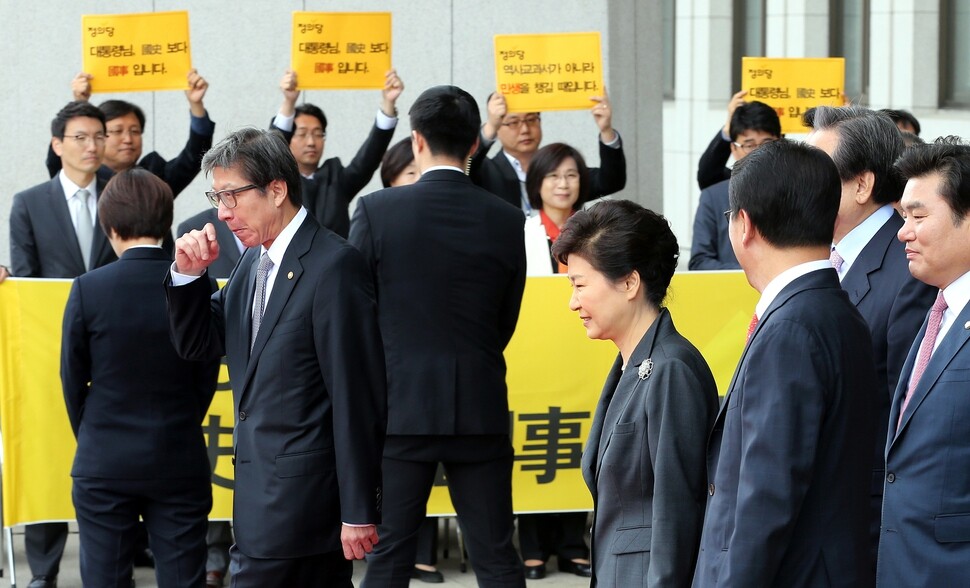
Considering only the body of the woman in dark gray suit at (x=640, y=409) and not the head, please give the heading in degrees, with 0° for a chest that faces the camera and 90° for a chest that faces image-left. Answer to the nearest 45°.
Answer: approximately 90°

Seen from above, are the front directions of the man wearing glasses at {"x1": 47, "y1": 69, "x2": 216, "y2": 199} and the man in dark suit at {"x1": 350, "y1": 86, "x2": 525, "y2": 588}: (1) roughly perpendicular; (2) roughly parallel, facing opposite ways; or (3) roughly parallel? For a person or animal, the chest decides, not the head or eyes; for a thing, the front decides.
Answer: roughly parallel, facing opposite ways

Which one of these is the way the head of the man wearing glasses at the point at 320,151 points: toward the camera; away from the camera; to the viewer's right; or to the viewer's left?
toward the camera

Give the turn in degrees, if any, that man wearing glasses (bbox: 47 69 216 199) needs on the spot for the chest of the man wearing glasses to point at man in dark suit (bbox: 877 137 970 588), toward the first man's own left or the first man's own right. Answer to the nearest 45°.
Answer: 0° — they already face them

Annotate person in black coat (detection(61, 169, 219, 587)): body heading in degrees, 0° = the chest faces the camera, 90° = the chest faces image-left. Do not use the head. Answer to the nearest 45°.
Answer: approximately 180°

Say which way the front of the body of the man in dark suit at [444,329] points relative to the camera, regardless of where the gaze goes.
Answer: away from the camera

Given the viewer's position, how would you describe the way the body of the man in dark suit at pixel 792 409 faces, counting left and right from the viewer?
facing away from the viewer and to the left of the viewer

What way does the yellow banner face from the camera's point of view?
toward the camera

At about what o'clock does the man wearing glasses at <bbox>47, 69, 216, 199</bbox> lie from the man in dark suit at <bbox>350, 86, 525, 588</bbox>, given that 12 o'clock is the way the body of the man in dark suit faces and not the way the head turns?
The man wearing glasses is roughly at 11 o'clock from the man in dark suit.

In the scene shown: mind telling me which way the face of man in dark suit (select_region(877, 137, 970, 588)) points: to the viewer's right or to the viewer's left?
to the viewer's left

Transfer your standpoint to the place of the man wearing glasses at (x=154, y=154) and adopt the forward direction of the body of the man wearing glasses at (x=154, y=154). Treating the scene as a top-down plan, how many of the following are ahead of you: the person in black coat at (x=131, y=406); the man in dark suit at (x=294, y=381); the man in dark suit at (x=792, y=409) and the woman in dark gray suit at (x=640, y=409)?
4

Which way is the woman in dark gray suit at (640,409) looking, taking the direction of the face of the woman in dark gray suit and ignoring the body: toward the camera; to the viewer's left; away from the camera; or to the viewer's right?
to the viewer's left

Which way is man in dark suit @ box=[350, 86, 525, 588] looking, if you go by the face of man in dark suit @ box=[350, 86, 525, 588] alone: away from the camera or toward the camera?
away from the camera

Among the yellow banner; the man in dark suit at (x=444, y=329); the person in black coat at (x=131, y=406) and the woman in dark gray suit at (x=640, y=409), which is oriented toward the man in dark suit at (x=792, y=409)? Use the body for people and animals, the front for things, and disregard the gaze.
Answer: the yellow banner

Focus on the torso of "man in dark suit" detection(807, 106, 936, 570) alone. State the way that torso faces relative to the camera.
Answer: to the viewer's left

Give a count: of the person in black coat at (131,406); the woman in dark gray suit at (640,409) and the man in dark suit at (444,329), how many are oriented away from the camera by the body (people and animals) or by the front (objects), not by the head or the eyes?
2
